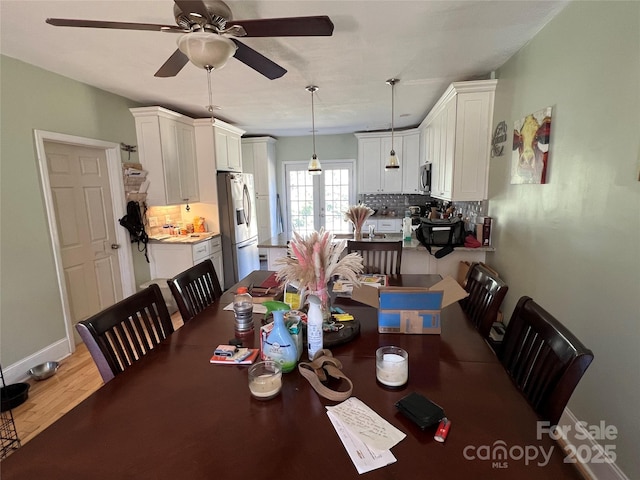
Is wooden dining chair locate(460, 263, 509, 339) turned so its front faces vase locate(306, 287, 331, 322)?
yes

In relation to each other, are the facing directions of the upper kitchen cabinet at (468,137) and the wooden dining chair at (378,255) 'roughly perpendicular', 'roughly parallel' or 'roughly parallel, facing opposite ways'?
roughly perpendicular

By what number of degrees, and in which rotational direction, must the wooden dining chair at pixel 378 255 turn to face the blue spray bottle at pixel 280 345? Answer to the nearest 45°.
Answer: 0° — it already faces it

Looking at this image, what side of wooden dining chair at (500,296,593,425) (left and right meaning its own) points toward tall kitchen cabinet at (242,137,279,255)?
right

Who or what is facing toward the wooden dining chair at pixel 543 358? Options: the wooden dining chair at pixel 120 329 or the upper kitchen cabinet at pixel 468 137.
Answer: the wooden dining chair at pixel 120 329

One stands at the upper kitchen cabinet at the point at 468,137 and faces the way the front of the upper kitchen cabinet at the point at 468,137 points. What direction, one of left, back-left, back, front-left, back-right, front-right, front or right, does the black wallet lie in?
left

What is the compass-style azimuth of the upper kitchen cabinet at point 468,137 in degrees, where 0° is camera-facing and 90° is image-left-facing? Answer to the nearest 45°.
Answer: approximately 90°

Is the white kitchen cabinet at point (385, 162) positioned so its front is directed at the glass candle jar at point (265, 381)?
yes

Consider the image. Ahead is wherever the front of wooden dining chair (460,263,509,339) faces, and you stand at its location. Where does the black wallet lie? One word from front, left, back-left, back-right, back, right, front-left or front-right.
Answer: front-left

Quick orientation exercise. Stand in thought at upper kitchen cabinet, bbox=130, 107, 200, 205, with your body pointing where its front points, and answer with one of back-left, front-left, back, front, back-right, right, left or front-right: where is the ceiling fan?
front-right

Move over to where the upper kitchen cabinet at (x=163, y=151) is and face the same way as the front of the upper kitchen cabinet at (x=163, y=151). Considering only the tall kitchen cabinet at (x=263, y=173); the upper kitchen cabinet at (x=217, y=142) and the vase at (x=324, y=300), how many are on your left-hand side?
2
